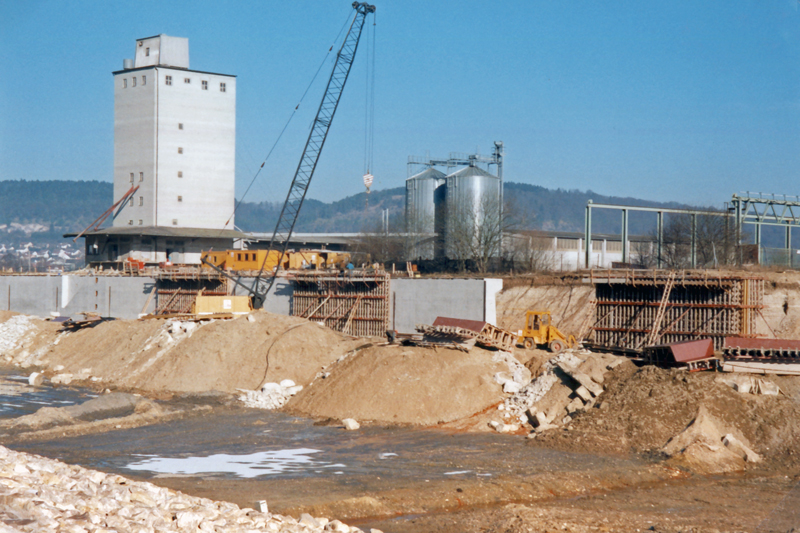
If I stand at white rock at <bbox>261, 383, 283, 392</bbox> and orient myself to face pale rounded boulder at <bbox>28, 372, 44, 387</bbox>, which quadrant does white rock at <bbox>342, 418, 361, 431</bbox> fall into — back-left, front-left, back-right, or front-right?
back-left

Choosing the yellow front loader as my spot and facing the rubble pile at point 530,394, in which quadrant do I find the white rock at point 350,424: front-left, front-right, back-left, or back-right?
front-right

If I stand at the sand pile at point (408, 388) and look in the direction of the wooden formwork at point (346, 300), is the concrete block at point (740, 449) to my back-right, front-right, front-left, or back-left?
back-right

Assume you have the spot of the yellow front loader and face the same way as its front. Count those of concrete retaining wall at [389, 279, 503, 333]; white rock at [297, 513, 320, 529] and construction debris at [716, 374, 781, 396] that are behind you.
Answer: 1

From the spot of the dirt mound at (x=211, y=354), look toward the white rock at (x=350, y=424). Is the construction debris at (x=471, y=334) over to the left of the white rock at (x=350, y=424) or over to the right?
left
